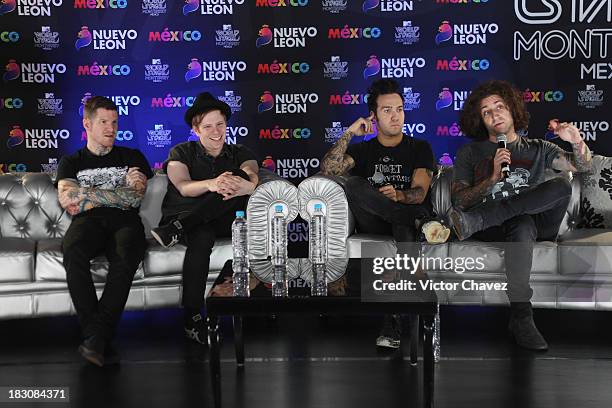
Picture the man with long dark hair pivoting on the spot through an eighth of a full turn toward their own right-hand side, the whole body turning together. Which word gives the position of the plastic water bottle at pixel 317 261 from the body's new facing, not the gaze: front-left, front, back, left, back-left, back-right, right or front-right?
front

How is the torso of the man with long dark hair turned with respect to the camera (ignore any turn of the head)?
toward the camera

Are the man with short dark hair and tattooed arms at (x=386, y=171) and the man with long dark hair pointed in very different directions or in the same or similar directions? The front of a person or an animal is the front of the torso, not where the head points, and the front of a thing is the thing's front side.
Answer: same or similar directions

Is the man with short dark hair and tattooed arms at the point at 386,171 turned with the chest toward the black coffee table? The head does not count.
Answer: yes

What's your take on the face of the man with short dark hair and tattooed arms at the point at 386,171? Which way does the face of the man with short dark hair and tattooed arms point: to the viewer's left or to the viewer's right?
to the viewer's right

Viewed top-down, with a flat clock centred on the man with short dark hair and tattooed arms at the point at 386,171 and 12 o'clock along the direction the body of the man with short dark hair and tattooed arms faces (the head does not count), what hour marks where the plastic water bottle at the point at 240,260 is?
The plastic water bottle is roughly at 1 o'clock from the man with short dark hair and tattooed arms.

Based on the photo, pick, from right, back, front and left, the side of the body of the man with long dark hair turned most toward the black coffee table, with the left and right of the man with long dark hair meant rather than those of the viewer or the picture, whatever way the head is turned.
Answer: front

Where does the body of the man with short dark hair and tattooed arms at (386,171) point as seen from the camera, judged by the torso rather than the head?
toward the camera

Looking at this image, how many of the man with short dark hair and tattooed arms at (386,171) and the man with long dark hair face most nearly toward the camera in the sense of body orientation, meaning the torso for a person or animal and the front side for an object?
2

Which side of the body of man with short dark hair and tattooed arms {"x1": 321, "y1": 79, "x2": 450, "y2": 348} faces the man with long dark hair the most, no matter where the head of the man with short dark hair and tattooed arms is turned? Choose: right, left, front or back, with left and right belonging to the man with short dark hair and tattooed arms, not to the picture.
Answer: left

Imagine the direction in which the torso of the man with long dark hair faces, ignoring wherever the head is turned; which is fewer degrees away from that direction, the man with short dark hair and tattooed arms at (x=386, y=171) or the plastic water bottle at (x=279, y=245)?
the plastic water bottle

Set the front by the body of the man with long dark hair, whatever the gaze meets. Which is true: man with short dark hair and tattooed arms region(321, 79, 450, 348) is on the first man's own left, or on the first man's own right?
on the first man's own right

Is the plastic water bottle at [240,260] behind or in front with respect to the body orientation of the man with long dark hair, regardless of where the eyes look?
in front
